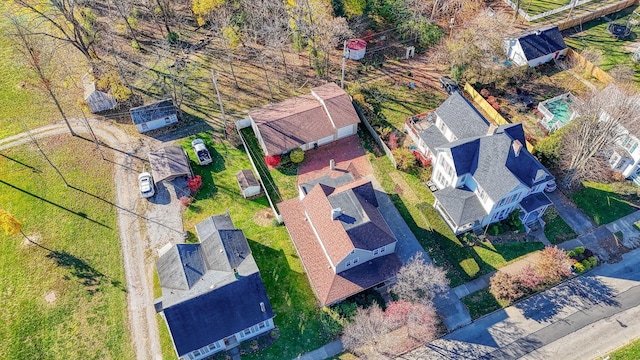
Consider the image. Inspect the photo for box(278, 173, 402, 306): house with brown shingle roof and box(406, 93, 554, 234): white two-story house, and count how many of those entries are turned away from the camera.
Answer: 0

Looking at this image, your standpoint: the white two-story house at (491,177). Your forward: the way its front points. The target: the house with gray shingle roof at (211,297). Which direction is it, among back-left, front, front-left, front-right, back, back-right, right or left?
right

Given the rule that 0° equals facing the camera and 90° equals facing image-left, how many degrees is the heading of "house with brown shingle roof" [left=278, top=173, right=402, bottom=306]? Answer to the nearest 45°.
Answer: approximately 315°

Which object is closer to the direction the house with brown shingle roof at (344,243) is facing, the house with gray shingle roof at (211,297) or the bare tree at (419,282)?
the bare tree

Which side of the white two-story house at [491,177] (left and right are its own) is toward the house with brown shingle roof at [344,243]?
right

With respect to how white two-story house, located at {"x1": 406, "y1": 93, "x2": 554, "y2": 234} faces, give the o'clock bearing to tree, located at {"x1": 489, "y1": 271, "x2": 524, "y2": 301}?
The tree is roughly at 1 o'clock from the white two-story house.

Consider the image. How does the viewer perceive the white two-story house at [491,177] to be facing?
facing the viewer and to the right of the viewer

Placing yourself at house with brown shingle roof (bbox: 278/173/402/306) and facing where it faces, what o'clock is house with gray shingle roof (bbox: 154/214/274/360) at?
house with gray shingle roof (bbox: 154/214/274/360) is roughly at 4 o'clock from house with brown shingle roof (bbox: 278/173/402/306).

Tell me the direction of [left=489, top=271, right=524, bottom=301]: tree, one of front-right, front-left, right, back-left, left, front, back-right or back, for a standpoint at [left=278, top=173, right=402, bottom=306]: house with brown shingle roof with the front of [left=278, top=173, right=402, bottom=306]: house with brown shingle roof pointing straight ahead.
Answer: front-left

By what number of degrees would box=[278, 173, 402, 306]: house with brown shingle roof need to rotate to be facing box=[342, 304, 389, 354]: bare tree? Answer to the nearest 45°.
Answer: approximately 45° to its right

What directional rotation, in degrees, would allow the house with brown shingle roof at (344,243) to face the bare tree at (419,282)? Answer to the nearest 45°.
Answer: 0° — it already faces it
